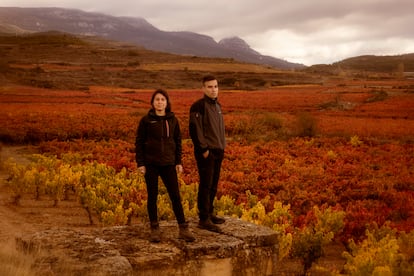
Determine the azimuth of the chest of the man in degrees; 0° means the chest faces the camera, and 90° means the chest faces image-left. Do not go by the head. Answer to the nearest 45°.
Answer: approximately 315°

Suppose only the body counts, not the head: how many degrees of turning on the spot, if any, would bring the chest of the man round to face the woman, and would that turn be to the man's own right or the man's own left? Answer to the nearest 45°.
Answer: approximately 90° to the man's own right

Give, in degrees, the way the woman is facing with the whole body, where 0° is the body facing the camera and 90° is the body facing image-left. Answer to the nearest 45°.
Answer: approximately 0°

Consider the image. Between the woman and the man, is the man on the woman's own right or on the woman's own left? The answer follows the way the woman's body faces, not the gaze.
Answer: on the woman's own left
